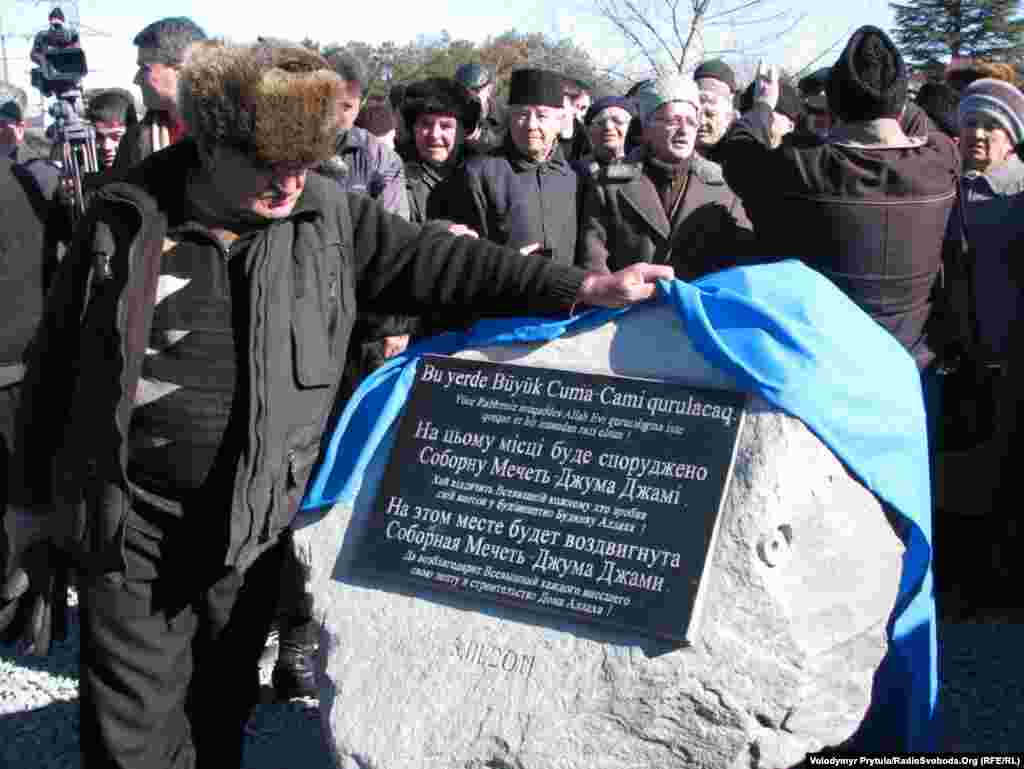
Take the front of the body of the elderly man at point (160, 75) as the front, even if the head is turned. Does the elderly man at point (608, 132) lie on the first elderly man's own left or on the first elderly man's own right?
on the first elderly man's own left

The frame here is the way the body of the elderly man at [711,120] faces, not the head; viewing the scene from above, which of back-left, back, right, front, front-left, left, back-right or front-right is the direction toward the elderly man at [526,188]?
front

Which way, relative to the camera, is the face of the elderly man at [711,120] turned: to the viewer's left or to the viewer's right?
to the viewer's left

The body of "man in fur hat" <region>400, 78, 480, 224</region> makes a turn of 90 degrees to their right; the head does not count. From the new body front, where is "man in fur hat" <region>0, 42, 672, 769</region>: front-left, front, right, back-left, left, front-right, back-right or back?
left

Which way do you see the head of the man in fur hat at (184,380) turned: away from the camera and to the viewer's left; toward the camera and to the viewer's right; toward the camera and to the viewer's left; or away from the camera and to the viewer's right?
toward the camera and to the viewer's right

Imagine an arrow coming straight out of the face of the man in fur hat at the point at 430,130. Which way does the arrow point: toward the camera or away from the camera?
toward the camera

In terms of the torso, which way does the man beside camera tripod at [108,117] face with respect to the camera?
toward the camera

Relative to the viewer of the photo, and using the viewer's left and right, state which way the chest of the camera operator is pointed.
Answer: facing the viewer

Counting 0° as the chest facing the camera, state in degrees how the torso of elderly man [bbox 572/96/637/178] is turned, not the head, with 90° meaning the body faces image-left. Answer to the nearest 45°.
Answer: approximately 0°
